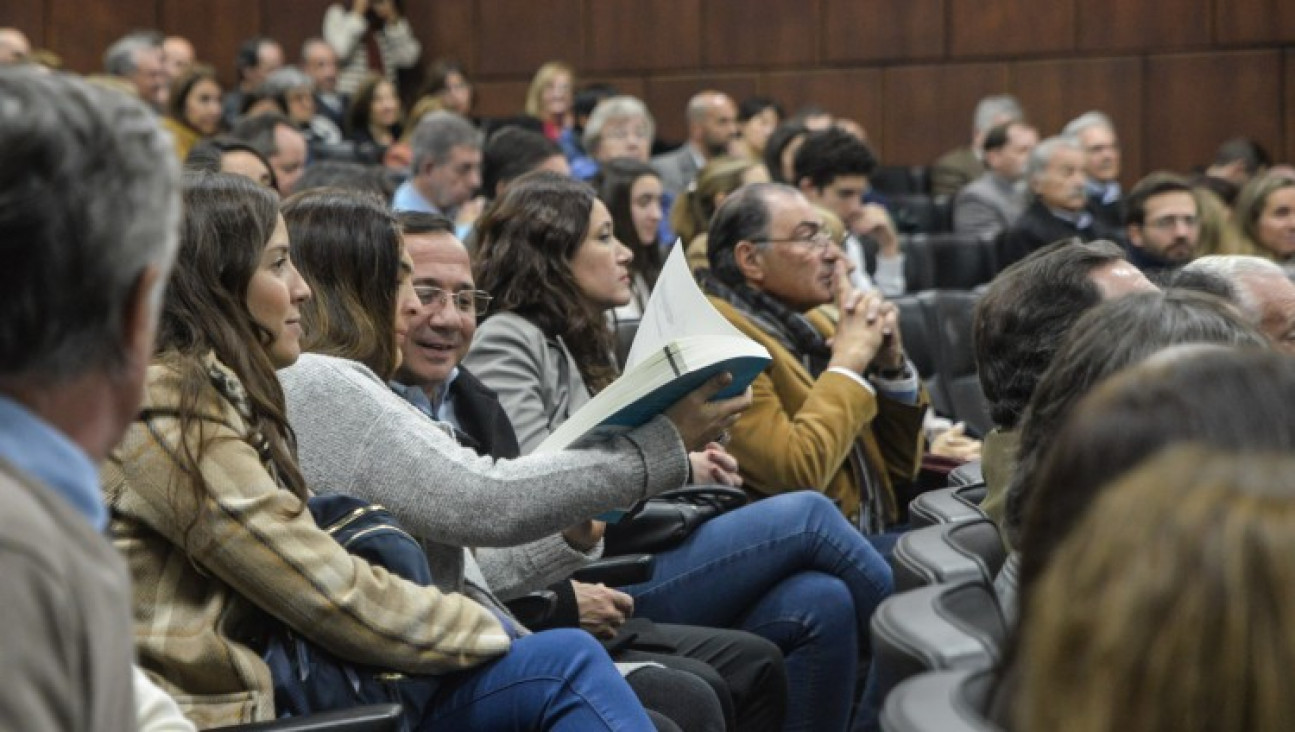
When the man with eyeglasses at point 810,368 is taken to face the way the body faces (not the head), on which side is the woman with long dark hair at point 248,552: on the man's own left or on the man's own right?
on the man's own right

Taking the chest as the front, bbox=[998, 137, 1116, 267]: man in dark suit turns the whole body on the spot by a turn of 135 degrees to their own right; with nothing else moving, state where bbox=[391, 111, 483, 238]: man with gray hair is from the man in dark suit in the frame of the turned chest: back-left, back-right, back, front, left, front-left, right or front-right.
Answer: front-left

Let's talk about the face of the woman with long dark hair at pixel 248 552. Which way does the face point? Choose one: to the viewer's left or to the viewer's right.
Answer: to the viewer's right

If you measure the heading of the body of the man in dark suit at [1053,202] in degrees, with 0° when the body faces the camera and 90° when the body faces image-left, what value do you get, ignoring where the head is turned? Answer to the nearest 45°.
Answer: approximately 315°

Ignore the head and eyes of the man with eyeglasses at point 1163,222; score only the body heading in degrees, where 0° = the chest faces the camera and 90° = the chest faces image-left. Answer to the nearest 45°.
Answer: approximately 315°

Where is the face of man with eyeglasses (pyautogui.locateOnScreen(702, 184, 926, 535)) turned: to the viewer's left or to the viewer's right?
to the viewer's right

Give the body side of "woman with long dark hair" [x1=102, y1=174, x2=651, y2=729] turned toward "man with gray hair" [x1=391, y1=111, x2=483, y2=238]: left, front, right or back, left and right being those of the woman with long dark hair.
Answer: left

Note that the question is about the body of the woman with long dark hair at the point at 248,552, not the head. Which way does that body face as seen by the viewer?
to the viewer's right

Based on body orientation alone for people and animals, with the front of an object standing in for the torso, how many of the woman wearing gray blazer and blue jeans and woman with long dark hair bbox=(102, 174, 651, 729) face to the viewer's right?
2

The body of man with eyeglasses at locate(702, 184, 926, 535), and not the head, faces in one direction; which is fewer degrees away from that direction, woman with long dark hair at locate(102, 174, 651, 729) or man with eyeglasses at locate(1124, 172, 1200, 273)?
the man with eyeglasses

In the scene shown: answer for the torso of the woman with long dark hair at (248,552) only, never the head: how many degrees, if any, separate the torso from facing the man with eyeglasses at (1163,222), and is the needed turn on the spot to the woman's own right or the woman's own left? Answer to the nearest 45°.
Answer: approximately 45° to the woman's own left

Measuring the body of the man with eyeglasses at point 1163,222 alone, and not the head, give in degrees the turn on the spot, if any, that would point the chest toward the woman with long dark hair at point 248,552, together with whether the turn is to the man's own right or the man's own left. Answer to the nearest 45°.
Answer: approximately 45° to the man's own right

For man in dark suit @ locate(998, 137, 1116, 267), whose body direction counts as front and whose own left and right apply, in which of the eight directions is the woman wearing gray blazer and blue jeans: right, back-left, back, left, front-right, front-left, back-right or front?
front-right

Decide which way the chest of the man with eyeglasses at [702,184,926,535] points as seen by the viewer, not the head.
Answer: to the viewer's right

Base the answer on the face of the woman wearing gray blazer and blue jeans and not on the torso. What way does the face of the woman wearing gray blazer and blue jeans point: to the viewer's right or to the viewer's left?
to the viewer's right
